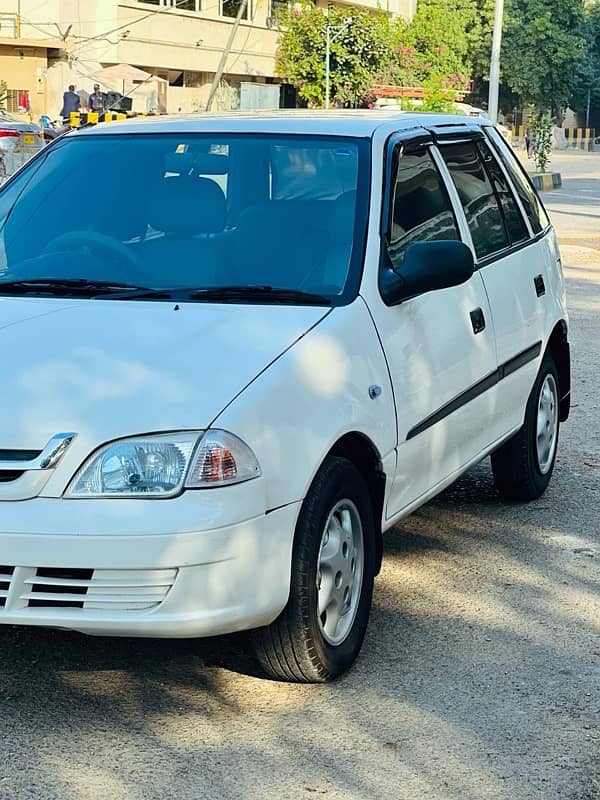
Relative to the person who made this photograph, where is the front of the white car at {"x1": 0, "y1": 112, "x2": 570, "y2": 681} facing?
facing the viewer and to the left of the viewer

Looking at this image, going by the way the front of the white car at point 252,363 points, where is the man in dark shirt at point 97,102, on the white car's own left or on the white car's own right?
on the white car's own right

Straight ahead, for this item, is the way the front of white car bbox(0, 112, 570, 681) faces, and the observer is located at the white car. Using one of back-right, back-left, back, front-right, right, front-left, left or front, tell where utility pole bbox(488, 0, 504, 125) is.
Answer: back-right

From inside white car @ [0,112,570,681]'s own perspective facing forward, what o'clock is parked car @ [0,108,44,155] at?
The parked car is roughly at 4 o'clock from the white car.

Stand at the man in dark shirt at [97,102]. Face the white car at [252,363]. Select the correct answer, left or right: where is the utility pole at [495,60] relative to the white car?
left
